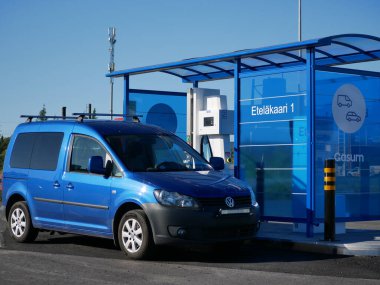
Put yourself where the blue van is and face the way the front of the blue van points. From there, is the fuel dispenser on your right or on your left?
on your left

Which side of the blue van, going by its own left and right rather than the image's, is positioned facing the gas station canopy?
left

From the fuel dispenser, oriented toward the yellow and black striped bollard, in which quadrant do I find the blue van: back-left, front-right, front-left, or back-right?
front-right

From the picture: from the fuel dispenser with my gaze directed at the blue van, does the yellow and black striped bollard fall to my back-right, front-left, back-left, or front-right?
front-left

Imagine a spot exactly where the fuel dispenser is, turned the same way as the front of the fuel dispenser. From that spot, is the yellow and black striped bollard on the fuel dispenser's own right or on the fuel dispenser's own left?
on the fuel dispenser's own left

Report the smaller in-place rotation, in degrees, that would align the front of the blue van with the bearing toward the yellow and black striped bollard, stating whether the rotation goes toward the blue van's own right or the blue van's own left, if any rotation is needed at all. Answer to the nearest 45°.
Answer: approximately 45° to the blue van's own left

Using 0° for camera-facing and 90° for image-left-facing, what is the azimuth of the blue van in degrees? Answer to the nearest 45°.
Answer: approximately 315°

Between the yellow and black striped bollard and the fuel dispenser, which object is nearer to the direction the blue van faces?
the yellow and black striped bollard

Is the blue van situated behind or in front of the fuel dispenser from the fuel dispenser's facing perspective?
in front

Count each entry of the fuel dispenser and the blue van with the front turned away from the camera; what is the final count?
0

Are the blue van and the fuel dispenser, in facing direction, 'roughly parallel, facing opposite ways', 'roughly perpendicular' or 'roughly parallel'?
roughly perpendicular

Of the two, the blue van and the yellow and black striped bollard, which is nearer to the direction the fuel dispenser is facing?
the blue van

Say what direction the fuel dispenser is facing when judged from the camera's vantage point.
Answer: facing the viewer and to the left of the viewer
